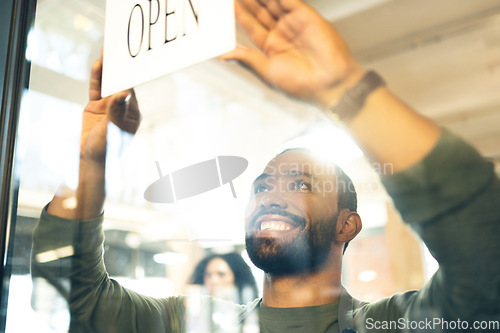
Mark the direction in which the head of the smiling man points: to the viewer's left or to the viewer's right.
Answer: to the viewer's left

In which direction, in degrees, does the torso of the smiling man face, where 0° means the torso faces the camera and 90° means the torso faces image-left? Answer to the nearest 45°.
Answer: approximately 45°
